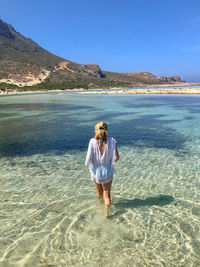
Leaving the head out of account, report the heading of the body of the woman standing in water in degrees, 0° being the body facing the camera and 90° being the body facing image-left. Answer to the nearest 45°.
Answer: approximately 180°
